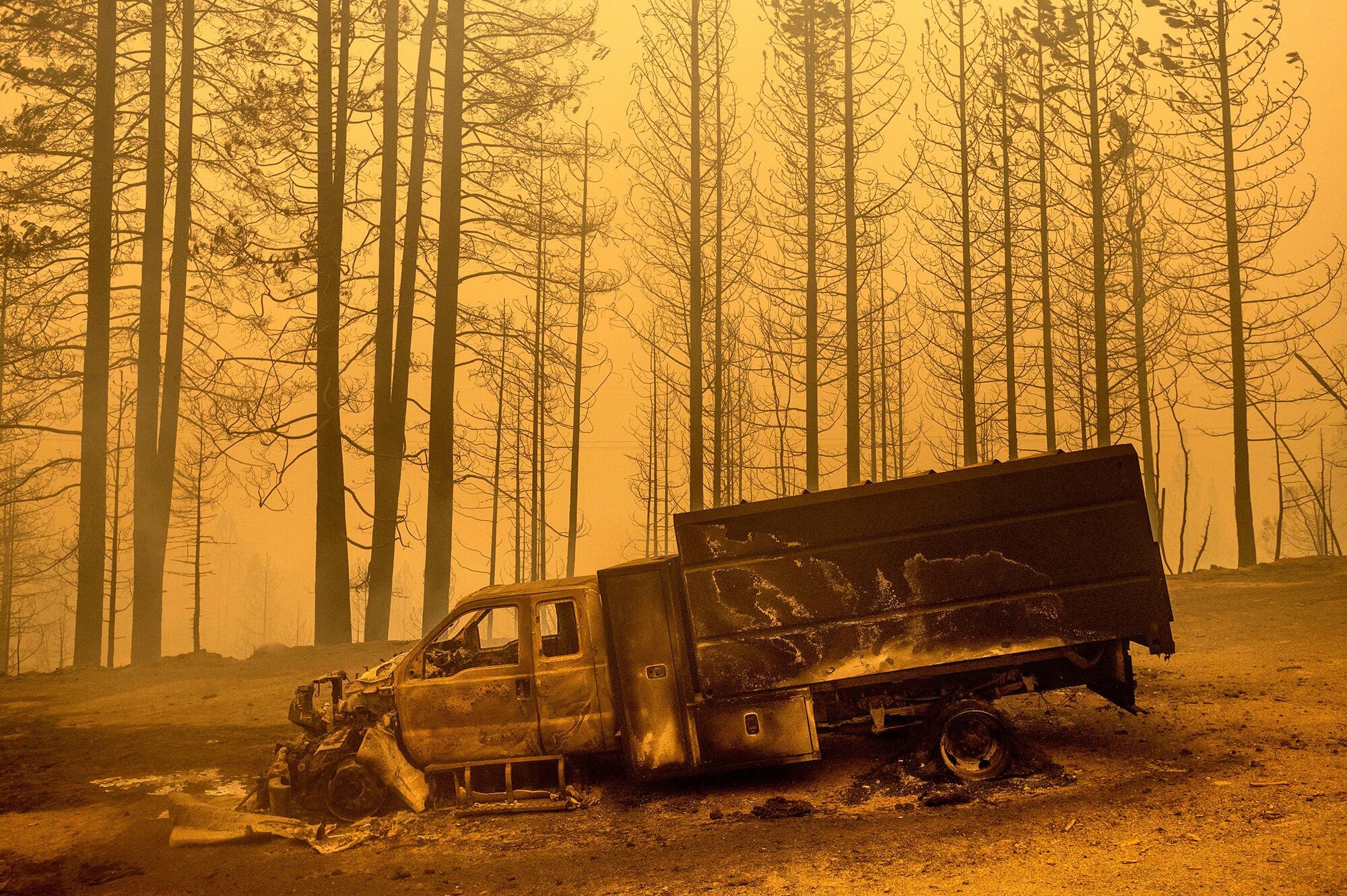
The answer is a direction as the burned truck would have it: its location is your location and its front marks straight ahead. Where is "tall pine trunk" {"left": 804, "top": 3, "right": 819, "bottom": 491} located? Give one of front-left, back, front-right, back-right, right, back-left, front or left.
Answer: right

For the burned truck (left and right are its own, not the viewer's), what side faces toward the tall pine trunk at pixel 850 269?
right

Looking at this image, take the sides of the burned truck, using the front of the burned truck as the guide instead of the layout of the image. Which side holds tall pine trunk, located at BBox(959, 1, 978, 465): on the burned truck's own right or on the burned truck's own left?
on the burned truck's own right

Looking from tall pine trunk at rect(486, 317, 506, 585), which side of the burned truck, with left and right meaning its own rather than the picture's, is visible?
right

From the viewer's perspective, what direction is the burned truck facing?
to the viewer's left
